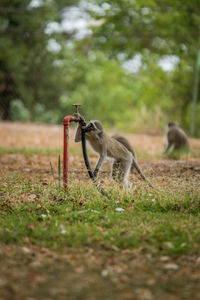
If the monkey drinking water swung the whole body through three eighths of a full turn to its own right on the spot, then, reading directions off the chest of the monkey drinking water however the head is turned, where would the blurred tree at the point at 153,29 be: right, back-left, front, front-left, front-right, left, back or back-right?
front-left

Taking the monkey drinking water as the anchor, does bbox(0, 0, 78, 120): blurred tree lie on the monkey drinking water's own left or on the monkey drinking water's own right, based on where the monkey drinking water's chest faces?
on the monkey drinking water's own right

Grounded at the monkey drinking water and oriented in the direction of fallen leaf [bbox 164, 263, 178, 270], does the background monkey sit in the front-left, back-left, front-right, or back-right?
back-left

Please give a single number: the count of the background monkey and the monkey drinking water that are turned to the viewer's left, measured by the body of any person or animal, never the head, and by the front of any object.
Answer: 2

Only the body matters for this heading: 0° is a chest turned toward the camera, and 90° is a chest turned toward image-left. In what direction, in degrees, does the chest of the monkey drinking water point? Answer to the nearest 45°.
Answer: approximately 90°

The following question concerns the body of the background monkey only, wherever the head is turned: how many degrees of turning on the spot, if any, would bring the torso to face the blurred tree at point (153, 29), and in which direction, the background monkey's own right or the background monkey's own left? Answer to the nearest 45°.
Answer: approximately 90° to the background monkey's own right

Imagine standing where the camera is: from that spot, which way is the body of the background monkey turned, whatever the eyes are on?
to the viewer's left

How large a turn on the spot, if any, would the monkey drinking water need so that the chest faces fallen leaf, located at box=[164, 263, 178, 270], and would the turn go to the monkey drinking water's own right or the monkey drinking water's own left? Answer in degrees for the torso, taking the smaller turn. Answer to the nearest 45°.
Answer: approximately 90° to the monkey drinking water's own left

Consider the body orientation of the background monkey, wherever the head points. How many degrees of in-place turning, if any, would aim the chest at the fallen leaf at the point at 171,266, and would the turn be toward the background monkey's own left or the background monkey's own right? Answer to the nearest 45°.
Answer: approximately 90° to the background monkey's own left

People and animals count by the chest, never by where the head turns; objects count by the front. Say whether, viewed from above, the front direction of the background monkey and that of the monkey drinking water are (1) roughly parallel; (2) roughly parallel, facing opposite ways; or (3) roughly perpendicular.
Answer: roughly parallel

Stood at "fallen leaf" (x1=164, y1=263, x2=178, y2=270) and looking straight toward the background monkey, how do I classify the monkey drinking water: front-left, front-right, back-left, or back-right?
front-left
